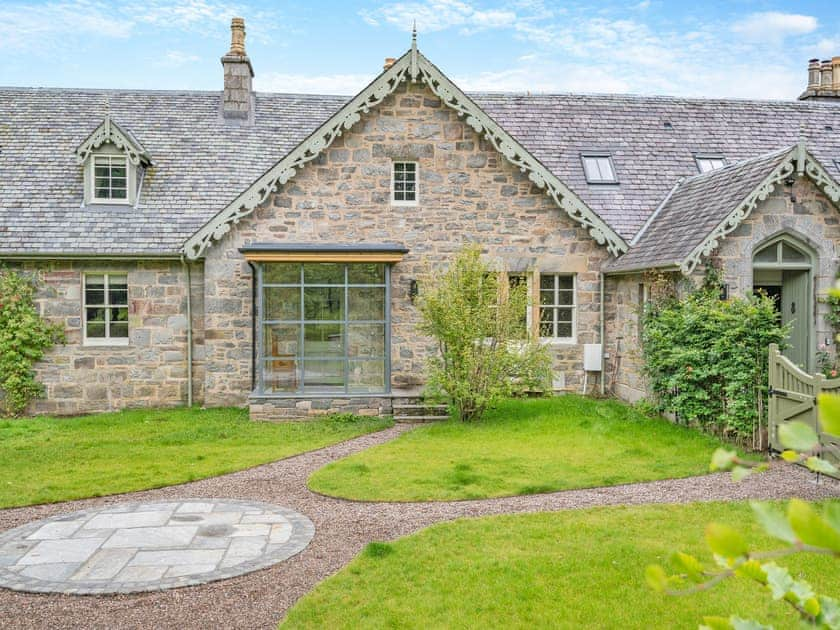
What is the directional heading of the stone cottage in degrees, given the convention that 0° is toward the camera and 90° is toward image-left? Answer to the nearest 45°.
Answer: approximately 0°

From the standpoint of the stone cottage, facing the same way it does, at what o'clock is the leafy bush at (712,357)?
The leafy bush is roughly at 10 o'clock from the stone cottage.

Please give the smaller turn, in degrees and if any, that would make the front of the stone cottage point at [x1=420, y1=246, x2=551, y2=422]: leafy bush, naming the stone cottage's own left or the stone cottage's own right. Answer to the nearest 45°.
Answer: approximately 45° to the stone cottage's own left

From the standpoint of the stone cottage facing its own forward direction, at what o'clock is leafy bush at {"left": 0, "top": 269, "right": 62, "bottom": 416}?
The leafy bush is roughly at 3 o'clock from the stone cottage.

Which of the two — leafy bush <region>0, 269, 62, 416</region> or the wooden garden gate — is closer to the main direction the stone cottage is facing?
the wooden garden gate

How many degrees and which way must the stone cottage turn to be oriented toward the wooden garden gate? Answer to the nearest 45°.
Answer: approximately 45° to its left

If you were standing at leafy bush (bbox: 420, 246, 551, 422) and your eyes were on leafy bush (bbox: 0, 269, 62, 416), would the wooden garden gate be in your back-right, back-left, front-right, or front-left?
back-left
